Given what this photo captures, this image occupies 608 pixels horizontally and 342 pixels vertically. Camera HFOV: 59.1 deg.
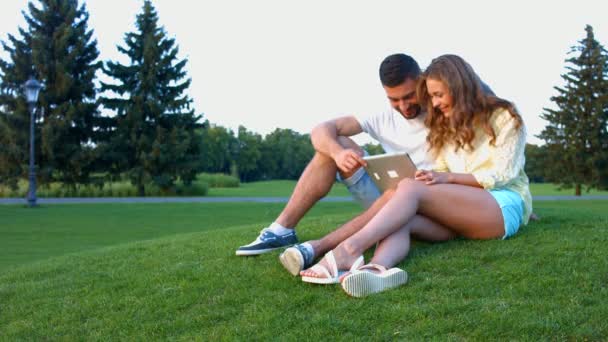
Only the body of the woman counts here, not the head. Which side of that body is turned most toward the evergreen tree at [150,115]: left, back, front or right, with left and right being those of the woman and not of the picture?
right

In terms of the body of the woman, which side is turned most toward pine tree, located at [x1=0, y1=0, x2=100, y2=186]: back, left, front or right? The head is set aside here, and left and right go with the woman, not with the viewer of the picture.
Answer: right

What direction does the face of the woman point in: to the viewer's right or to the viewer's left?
to the viewer's left

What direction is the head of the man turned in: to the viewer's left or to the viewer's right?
to the viewer's left

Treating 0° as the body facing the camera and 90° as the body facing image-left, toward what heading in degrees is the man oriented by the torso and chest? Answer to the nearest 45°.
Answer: approximately 45°

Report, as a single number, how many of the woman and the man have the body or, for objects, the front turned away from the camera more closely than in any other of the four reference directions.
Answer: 0

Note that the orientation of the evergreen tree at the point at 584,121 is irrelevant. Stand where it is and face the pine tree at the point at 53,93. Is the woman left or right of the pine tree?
left

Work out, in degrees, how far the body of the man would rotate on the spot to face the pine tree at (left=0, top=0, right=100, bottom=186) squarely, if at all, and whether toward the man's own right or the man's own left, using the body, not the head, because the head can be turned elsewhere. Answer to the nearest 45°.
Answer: approximately 90° to the man's own right

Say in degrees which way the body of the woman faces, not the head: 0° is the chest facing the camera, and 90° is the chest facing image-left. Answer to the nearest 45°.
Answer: approximately 45°
